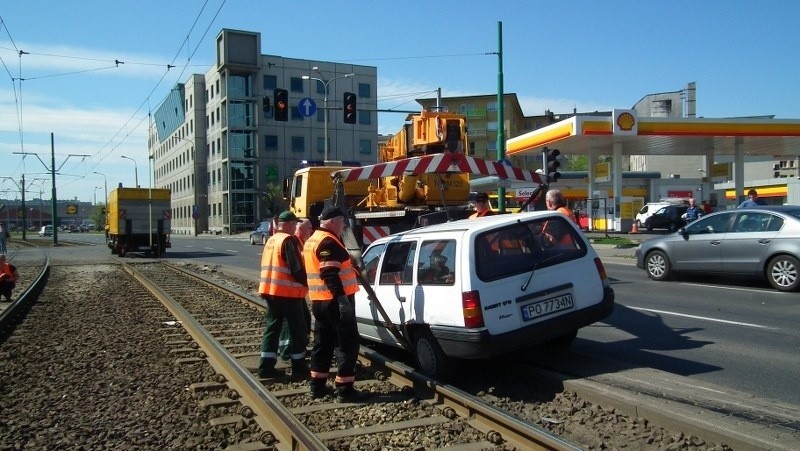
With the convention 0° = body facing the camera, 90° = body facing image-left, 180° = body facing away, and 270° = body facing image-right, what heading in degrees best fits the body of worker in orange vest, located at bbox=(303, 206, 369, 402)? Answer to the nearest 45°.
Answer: approximately 270°

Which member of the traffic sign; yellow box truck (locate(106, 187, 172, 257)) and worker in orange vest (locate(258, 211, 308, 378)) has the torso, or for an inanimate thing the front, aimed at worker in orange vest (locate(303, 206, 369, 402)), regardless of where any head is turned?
the traffic sign

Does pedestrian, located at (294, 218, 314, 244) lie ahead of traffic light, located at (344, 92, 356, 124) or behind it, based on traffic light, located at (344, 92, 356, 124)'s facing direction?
ahead

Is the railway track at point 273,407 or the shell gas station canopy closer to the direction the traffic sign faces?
the railway track

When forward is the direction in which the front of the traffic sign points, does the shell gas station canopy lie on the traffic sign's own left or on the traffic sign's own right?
on the traffic sign's own left

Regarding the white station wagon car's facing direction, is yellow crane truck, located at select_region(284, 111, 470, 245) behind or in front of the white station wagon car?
in front

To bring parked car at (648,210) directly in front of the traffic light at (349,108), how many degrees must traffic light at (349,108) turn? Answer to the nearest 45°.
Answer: approximately 135° to its left

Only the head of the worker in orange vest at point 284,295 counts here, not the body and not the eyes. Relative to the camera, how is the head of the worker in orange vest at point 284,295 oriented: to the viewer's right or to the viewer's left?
to the viewer's right

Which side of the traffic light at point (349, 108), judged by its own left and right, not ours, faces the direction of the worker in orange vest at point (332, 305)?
front
